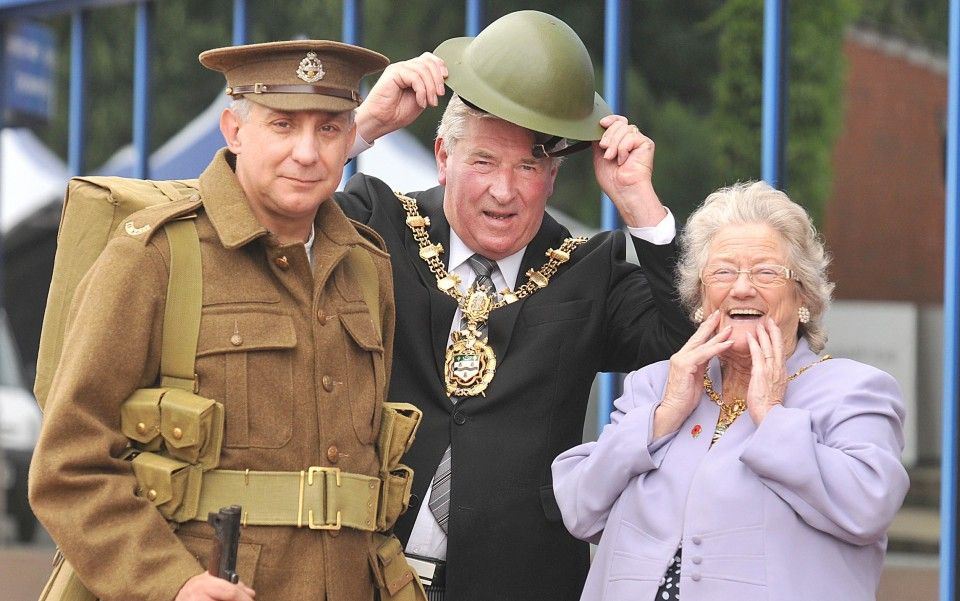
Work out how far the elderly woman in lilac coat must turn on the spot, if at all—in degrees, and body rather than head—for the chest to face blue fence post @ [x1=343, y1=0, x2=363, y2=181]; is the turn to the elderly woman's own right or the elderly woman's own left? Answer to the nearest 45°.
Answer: approximately 90° to the elderly woman's own right

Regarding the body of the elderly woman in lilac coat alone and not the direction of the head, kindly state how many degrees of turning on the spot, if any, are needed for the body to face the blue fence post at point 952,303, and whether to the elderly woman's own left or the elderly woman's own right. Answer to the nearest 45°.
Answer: approximately 180°

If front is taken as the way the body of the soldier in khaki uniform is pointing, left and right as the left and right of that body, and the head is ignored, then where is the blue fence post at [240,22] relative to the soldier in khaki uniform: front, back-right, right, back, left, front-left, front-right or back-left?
back-left

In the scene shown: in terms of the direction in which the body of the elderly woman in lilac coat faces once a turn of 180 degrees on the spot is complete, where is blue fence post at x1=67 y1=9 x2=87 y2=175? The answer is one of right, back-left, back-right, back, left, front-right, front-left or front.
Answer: left

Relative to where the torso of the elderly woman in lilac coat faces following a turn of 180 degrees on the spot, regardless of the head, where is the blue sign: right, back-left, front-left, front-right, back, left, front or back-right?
left

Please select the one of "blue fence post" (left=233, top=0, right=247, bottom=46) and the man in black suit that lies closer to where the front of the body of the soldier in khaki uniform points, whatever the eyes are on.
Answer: the man in black suit

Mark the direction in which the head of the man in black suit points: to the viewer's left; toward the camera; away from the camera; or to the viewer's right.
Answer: toward the camera

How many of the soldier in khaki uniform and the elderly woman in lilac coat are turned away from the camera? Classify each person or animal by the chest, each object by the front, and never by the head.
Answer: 0

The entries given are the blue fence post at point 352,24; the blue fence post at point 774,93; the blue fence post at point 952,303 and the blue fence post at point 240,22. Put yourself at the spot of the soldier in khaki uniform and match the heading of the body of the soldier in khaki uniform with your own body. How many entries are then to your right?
0

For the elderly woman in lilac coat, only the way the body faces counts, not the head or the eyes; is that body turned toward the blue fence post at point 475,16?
no

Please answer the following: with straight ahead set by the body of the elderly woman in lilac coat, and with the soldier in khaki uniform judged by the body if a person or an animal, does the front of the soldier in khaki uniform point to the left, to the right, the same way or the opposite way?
to the left

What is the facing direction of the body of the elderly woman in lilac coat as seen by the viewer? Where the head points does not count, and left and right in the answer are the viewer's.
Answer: facing the viewer and to the left of the viewer

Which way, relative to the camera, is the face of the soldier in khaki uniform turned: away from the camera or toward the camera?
toward the camera

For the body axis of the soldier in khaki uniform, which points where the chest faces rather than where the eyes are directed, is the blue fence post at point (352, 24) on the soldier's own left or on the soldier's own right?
on the soldier's own left

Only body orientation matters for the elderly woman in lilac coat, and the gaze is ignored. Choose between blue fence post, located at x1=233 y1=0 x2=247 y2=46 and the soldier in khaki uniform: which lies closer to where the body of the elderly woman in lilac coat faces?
the soldier in khaki uniform
